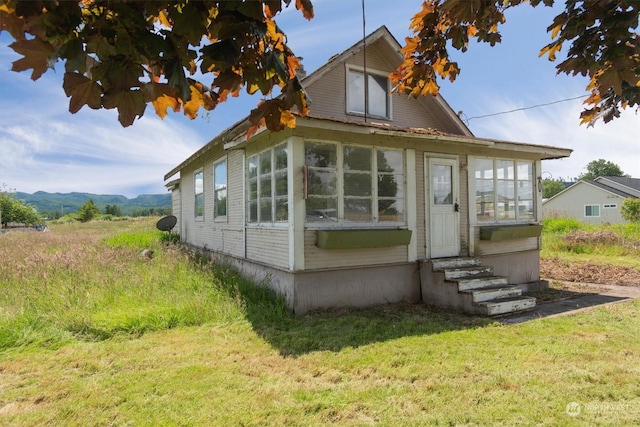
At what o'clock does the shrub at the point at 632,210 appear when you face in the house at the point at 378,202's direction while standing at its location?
The shrub is roughly at 9 o'clock from the house.

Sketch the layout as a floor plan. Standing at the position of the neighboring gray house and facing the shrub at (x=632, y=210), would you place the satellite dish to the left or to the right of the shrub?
right

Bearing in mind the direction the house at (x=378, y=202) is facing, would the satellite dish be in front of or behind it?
behind

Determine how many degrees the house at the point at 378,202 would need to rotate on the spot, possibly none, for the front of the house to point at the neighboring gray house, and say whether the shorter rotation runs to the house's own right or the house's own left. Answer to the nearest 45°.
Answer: approximately 90° to the house's own left

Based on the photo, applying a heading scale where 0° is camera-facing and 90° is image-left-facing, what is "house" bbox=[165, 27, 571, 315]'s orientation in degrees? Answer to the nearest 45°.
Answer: approximately 315°
